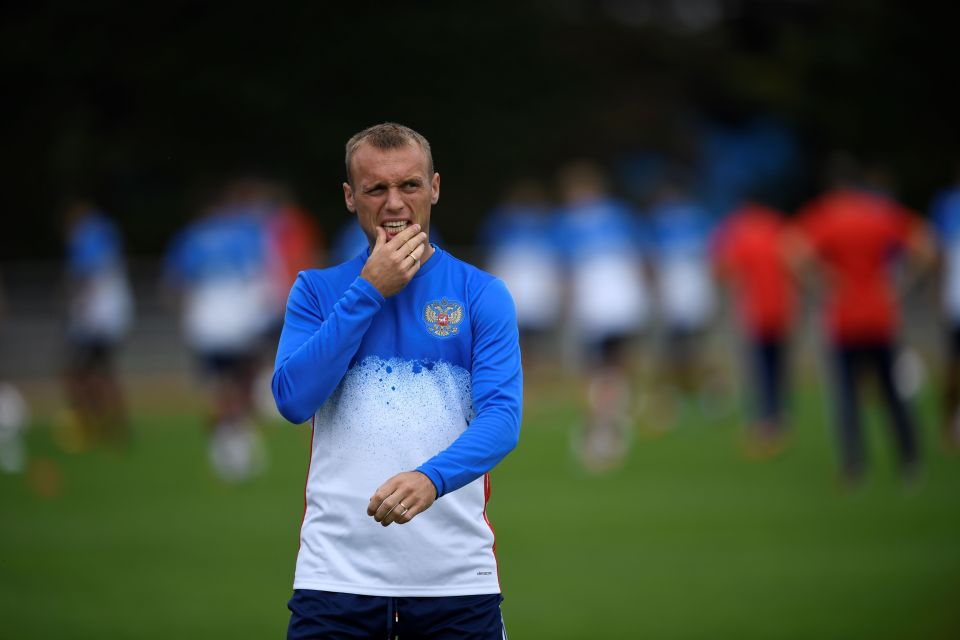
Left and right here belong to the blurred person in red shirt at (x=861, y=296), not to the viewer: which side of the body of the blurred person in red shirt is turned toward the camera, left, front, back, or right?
back

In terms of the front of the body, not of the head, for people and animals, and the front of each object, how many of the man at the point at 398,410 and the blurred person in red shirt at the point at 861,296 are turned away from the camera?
1

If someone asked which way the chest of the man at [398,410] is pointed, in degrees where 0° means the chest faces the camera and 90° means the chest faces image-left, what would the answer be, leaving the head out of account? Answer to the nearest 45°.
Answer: approximately 0°

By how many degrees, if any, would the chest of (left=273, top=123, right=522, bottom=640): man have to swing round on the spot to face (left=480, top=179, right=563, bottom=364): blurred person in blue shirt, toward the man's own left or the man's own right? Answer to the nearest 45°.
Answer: approximately 180°

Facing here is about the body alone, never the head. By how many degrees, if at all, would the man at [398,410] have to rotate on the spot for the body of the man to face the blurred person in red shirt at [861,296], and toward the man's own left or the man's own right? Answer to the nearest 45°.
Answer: approximately 135° to the man's own left

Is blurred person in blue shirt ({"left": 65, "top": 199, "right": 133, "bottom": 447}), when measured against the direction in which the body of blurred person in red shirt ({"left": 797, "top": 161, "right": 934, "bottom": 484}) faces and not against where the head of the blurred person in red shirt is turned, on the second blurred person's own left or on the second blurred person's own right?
on the second blurred person's own left

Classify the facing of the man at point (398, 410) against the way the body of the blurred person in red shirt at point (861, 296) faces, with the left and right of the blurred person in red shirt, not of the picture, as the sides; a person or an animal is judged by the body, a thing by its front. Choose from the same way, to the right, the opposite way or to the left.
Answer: the opposite way

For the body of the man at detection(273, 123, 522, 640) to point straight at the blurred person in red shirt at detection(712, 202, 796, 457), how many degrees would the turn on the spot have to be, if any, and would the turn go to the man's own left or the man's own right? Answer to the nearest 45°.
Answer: approximately 180°
